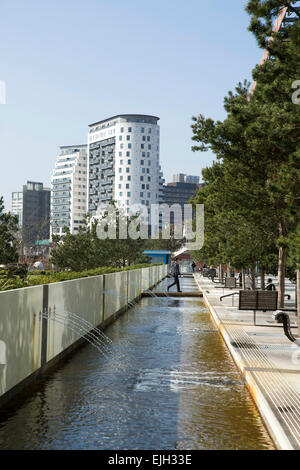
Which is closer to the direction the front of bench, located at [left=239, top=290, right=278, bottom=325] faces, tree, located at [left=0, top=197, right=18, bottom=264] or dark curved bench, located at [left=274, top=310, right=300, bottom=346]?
the tree

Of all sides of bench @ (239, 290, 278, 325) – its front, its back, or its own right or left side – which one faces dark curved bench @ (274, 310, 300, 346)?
back

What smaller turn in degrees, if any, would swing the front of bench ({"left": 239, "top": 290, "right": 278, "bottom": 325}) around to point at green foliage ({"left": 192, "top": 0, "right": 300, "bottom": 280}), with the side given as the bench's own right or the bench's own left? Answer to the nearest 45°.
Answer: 0° — it already faces it
